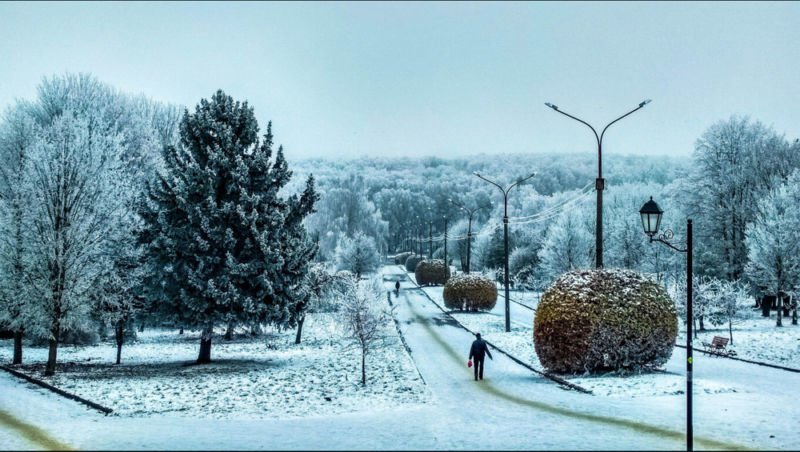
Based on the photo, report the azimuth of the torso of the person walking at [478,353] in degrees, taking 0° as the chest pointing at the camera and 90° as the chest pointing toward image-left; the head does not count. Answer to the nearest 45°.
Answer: approximately 180°

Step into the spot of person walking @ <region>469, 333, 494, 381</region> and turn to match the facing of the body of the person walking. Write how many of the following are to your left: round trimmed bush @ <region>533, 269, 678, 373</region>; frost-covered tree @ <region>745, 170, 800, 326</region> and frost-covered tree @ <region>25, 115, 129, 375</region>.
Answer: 1

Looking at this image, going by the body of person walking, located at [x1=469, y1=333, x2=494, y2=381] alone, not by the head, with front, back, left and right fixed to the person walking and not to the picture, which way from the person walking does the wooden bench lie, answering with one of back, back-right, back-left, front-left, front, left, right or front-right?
front-right

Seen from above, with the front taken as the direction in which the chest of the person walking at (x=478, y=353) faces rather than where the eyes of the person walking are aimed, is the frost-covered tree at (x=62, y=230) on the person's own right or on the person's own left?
on the person's own left

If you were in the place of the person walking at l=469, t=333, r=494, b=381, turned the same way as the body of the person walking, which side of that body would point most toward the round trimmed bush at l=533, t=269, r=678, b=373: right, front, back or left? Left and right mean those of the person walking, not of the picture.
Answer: right

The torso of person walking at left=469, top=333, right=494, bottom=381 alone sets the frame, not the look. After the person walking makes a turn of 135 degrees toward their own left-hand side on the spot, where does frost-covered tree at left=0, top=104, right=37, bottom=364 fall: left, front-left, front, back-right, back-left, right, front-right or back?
front-right

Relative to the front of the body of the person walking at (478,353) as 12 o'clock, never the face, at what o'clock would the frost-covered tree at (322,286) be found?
The frost-covered tree is roughly at 11 o'clock from the person walking.
